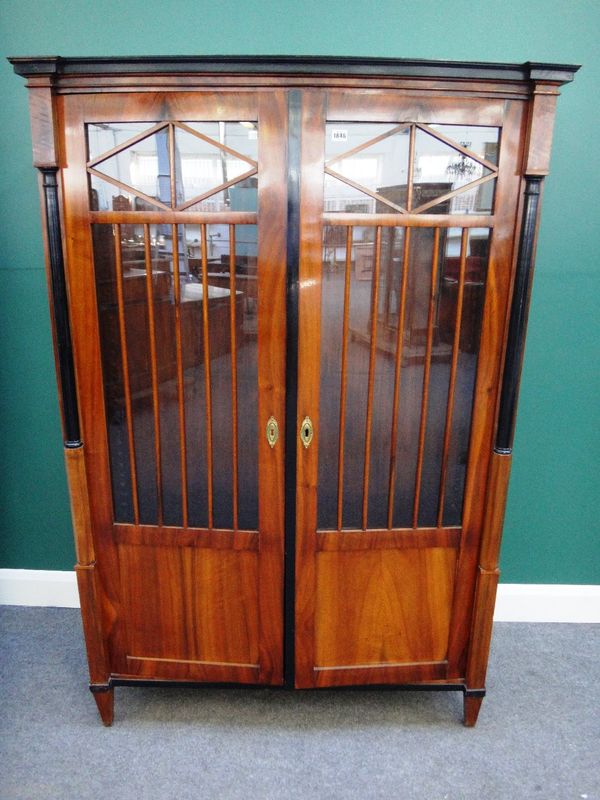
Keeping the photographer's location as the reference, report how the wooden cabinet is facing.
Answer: facing the viewer
